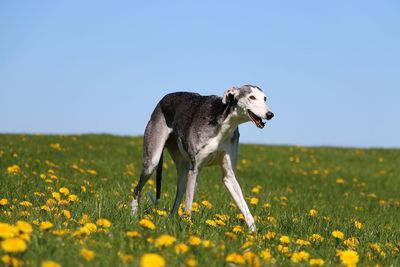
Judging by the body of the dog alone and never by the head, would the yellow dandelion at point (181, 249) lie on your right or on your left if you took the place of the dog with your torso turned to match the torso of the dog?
on your right

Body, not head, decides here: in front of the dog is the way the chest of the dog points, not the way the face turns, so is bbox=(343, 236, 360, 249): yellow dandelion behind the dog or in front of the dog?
in front

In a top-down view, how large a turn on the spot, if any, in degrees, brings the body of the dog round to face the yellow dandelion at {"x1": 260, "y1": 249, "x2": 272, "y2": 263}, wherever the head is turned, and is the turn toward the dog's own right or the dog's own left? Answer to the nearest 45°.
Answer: approximately 45° to the dog's own right

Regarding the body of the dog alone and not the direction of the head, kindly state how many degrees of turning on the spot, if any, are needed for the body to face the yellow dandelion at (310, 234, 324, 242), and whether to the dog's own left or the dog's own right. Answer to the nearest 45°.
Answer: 0° — it already faces it

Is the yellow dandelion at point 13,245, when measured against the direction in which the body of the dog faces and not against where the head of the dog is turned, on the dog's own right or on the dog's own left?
on the dog's own right

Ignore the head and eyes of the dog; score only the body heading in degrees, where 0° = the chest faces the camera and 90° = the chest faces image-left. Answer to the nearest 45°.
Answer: approximately 315°

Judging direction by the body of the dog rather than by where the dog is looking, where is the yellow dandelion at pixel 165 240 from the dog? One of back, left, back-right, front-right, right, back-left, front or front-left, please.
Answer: front-right
